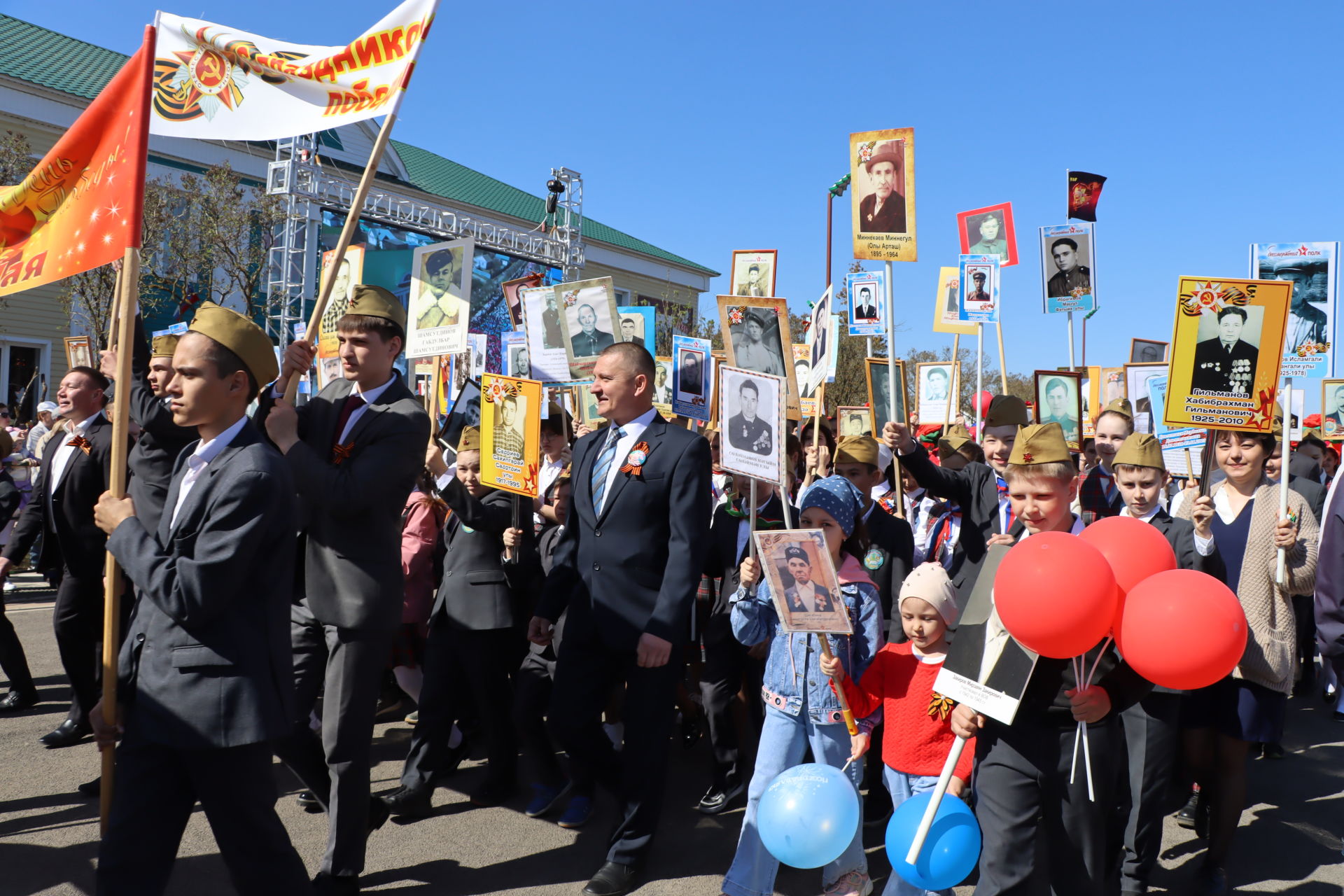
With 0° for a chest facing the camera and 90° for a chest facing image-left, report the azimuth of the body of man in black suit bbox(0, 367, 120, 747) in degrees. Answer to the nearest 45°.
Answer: approximately 45°

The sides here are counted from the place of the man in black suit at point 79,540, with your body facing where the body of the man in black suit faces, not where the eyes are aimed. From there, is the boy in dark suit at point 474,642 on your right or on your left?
on your left

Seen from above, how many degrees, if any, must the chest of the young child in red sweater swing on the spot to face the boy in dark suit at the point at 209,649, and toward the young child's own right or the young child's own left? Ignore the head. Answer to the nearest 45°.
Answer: approximately 45° to the young child's own right

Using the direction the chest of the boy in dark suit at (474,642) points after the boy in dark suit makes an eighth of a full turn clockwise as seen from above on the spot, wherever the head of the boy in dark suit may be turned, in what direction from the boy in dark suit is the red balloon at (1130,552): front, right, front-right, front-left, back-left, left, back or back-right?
back-left

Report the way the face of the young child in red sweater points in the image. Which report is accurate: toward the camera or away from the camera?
toward the camera

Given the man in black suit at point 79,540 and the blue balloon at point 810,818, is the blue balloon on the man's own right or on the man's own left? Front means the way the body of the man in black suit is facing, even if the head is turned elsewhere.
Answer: on the man's own left

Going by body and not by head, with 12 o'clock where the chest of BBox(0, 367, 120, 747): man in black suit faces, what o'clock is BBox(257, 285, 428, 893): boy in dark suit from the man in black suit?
The boy in dark suit is roughly at 10 o'clock from the man in black suit.

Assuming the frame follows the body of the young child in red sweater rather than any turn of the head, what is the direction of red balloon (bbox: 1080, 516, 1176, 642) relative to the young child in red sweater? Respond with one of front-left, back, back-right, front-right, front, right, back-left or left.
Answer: front-left

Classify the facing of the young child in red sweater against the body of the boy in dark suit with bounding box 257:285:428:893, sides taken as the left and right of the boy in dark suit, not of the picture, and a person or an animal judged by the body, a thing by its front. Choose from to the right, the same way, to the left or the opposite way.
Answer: the same way

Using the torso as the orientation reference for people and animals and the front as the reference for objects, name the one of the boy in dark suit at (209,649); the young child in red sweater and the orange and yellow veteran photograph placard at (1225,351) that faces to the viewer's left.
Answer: the boy in dark suit

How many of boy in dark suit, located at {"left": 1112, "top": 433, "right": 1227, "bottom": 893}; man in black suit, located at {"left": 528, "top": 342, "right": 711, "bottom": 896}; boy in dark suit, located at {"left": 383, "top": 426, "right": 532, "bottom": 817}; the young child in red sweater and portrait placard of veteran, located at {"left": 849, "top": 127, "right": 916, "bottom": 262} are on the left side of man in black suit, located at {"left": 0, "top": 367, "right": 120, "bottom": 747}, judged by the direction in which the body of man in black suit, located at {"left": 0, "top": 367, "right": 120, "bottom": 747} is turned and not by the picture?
5

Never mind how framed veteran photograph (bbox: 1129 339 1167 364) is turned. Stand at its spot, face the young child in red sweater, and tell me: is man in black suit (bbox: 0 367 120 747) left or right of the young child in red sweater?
right

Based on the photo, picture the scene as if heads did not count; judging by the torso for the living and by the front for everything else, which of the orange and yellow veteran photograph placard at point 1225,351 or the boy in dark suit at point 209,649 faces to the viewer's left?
the boy in dark suit

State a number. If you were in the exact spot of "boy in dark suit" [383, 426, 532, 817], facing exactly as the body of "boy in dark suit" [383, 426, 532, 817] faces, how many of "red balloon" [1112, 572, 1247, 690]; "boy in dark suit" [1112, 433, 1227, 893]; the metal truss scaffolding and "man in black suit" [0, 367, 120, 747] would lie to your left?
2
